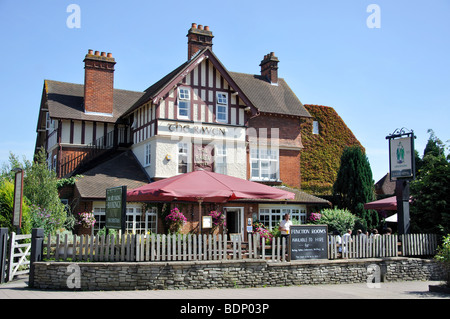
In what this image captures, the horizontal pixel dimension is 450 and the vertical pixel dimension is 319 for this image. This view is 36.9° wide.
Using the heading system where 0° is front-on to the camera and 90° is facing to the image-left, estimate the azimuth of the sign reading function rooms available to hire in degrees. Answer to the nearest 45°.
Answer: approximately 0°

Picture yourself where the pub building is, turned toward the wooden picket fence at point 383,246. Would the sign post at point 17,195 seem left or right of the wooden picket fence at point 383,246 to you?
right

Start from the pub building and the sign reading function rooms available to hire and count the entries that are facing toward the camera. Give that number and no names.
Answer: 2

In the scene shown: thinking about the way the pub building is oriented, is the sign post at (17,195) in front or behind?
in front

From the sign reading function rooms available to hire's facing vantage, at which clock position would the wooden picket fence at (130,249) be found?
The wooden picket fence is roughly at 2 o'clock from the sign reading function rooms available to hire.

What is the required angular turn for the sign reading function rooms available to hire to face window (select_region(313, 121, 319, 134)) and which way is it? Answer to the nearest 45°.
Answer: approximately 180°

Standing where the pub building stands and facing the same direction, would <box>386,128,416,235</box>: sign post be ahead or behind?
ahead

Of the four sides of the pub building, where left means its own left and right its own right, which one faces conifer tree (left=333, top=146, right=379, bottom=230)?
left

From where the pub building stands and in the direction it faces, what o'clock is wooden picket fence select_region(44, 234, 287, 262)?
The wooden picket fence is roughly at 12 o'clock from the pub building.

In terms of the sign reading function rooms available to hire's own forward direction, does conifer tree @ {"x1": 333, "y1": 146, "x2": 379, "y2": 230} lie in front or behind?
behind

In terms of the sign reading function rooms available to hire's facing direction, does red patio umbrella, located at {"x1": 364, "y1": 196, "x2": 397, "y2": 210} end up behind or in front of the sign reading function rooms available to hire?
behind

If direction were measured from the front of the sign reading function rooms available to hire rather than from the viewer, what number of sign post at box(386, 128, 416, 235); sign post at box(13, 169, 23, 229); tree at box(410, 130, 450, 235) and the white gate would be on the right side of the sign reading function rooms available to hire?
2
